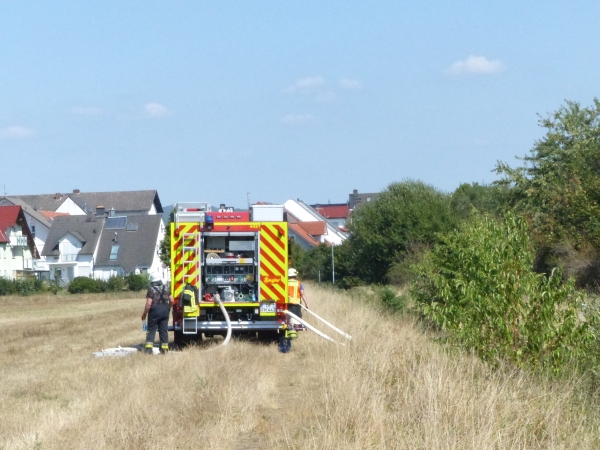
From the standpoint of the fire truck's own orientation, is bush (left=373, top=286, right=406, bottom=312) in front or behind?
in front

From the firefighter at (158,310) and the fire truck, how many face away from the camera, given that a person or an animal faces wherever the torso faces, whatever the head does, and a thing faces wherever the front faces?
2

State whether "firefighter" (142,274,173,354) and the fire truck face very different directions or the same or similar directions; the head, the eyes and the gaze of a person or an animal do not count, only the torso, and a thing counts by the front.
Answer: same or similar directions

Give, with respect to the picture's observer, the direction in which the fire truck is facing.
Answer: facing away from the viewer

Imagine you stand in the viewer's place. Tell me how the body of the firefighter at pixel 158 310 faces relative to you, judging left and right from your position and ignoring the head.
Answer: facing away from the viewer

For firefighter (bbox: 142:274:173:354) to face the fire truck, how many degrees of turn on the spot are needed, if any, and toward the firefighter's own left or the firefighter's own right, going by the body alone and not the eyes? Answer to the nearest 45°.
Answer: approximately 90° to the firefighter's own right

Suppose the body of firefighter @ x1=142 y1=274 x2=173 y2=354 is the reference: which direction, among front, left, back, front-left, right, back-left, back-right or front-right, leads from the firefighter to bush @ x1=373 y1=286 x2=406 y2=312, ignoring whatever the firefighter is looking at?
front-right

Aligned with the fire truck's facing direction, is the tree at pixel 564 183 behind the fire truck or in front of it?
in front

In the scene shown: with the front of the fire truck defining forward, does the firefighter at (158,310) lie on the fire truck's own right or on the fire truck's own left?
on the fire truck's own left
